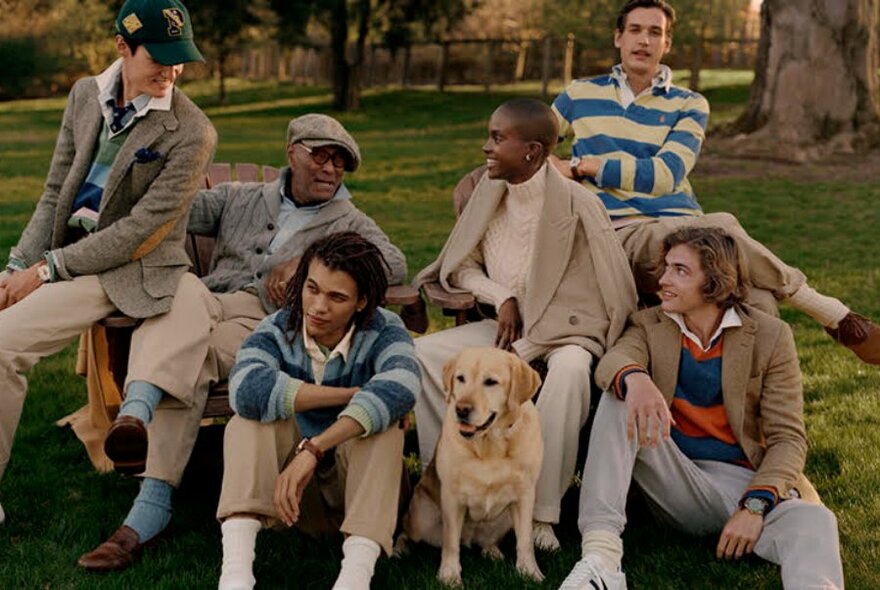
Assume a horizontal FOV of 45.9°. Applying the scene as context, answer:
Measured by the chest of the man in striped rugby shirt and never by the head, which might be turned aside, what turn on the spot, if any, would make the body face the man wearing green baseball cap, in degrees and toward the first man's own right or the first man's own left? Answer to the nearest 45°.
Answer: approximately 45° to the first man's own right

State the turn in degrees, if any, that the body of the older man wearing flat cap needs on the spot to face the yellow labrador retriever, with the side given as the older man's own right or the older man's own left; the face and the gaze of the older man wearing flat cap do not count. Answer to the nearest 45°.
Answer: approximately 45° to the older man's own left

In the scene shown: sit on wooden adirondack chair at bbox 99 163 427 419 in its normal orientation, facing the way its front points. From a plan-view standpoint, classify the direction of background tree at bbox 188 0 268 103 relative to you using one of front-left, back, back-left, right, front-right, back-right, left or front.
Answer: back

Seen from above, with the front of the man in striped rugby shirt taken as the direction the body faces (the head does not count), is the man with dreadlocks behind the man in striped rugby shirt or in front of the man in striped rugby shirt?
in front

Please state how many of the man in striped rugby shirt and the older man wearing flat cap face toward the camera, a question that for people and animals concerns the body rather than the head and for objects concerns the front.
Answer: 2

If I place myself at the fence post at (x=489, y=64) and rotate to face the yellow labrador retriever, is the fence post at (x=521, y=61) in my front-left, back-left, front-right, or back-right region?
back-left

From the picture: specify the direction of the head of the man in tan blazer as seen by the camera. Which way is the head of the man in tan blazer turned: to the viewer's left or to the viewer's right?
to the viewer's left

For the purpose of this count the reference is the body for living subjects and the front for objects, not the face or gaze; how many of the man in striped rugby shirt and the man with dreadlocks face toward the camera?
2
